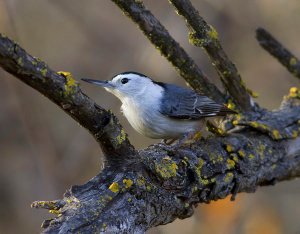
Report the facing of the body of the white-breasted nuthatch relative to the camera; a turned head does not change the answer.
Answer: to the viewer's left

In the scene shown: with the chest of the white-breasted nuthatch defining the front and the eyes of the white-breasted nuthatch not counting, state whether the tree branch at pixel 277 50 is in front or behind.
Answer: behind
